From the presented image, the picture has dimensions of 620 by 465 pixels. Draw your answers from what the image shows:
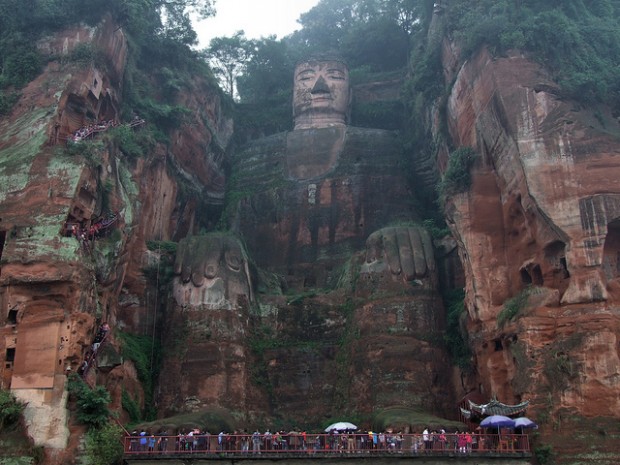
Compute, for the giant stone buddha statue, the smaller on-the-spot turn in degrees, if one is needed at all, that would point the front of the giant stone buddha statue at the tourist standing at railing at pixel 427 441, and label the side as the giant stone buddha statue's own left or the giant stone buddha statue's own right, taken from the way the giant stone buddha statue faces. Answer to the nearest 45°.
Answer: approximately 45° to the giant stone buddha statue's own left

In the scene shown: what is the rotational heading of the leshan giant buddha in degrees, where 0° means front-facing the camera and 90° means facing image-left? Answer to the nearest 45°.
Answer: approximately 0°

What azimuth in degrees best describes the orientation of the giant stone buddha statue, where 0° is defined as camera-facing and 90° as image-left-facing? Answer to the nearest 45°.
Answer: approximately 0°
